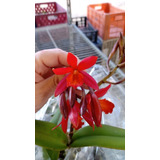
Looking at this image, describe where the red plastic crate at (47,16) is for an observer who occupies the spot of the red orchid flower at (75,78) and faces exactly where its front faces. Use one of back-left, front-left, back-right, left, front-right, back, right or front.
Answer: back

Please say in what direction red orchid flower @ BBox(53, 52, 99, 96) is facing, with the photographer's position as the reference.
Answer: facing the viewer

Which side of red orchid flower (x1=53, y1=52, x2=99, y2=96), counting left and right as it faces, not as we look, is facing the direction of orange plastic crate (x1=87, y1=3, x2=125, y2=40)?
back
